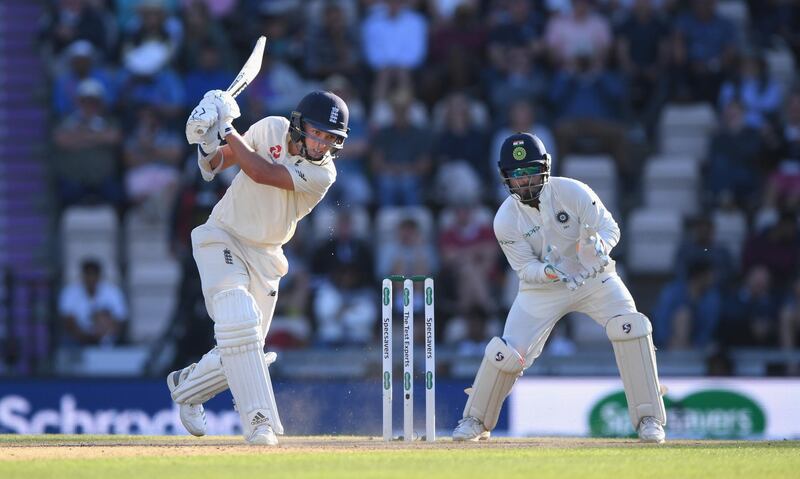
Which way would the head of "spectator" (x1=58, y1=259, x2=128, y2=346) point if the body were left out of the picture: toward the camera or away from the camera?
toward the camera

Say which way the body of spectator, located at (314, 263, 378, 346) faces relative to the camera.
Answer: toward the camera

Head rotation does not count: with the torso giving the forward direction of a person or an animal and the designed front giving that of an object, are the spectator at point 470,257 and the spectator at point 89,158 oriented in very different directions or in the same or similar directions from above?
same or similar directions

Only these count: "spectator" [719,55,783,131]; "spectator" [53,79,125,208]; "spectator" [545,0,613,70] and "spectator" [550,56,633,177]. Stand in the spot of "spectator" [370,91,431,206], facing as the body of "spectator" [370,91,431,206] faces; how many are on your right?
1

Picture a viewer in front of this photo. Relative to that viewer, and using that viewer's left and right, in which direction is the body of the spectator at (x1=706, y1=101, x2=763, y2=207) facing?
facing the viewer

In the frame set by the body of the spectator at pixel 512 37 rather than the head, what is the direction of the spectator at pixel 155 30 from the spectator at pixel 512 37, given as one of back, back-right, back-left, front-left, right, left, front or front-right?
right

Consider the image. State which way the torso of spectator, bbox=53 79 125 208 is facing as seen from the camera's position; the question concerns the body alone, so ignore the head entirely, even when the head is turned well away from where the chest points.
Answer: toward the camera

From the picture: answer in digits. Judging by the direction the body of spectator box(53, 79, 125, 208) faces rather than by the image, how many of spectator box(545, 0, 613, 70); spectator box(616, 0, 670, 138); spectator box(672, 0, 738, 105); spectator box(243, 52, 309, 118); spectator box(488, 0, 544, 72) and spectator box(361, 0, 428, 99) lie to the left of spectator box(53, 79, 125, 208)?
6

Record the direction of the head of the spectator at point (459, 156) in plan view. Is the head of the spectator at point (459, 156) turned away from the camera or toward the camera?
toward the camera

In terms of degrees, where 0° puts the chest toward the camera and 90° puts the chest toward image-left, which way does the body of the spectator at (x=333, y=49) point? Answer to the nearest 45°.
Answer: approximately 0°

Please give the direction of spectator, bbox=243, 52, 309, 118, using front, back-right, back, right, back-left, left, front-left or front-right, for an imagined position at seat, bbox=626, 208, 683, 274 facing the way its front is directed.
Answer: right

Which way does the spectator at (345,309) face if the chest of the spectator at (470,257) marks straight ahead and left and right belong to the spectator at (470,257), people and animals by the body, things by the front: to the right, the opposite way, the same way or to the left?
the same way

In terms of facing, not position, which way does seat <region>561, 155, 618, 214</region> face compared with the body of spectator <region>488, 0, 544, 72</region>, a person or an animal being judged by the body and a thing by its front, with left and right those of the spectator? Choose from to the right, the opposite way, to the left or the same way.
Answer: the same way

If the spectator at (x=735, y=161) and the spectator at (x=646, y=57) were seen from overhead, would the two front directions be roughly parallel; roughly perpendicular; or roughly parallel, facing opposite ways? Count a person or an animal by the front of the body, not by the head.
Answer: roughly parallel

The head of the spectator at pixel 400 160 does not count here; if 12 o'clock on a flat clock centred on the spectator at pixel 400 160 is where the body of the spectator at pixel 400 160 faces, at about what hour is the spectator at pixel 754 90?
the spectator at pixel 754 90 is roughly at 9 o'clock from the spectator at pixel 400 160.

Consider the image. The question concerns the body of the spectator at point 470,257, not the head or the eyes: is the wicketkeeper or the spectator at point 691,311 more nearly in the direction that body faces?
the wicketkeeper

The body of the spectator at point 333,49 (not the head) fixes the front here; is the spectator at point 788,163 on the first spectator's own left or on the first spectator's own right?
on the first spectator's own left

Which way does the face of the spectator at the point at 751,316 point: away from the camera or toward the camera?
toward the camera
